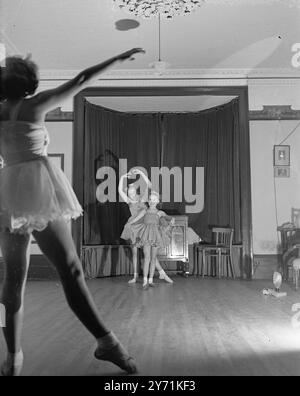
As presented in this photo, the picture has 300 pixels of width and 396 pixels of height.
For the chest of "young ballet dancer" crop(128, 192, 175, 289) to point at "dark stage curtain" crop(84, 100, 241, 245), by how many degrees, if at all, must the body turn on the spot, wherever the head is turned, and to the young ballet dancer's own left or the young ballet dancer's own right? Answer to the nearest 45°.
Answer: approximately 180°

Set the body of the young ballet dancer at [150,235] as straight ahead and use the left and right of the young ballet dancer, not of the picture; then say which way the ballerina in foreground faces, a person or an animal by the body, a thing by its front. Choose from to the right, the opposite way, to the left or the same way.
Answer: the opposite way

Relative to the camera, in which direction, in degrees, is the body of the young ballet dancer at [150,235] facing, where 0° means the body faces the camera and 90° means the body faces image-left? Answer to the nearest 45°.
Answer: approximately 0°

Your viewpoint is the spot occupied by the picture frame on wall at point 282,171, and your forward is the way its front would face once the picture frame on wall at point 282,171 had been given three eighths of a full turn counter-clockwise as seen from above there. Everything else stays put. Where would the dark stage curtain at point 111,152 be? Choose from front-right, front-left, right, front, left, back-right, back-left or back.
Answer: back-left

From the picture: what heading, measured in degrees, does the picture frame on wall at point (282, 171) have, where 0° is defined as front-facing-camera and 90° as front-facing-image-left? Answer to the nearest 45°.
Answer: approximately 0°

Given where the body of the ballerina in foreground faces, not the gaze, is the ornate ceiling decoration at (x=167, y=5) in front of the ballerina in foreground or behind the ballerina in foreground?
in front

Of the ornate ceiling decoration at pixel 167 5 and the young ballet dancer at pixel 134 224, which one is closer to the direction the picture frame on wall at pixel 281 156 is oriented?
the ornate ceiling decoration

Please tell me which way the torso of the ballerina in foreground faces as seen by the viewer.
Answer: away from the camera

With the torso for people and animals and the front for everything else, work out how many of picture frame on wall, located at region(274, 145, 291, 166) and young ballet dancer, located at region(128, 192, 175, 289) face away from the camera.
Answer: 0
